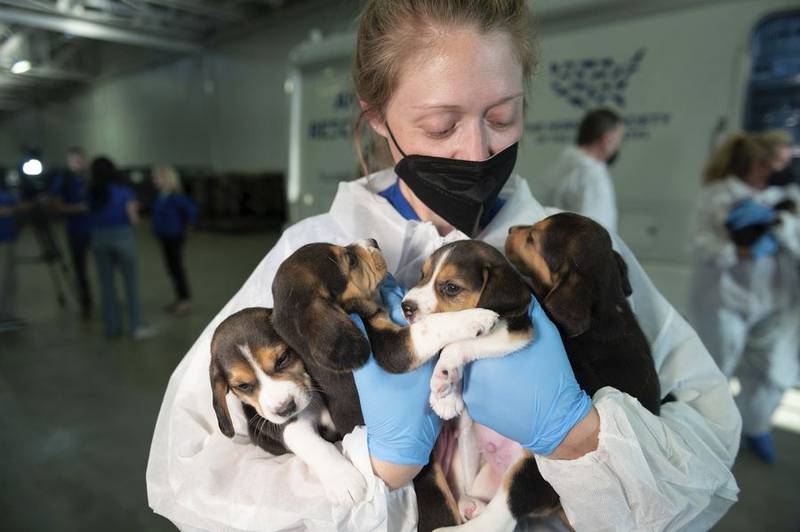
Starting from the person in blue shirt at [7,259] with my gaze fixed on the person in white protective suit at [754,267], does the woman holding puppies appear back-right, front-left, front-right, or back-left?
front-right

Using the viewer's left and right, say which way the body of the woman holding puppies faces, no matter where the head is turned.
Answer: facing the viewer

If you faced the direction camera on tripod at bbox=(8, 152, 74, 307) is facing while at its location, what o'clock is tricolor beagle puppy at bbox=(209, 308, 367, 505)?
The tricolor beagle puppy is roughly at 12 o'clock from the camera on tripod.

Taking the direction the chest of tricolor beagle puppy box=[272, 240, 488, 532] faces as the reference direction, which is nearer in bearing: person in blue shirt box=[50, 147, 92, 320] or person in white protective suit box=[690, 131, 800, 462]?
the person in white protective suit

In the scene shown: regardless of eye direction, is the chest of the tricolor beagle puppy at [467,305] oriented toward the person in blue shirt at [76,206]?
no

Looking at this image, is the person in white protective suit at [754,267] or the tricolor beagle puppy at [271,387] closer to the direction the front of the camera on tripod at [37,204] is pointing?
the tricolor beagle puppy

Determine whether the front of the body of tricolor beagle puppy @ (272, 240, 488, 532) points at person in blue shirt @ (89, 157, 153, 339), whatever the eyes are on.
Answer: no

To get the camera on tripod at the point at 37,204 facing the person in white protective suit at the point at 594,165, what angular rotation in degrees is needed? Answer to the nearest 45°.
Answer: approximately 45° to its left
